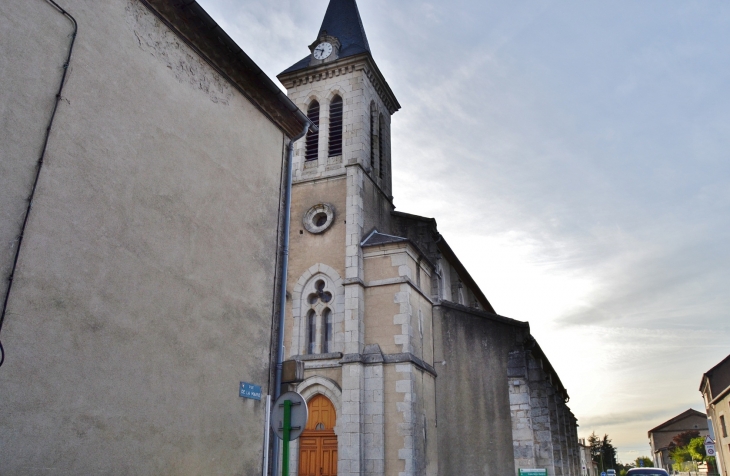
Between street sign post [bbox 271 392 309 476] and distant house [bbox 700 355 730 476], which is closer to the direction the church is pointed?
the street sign post

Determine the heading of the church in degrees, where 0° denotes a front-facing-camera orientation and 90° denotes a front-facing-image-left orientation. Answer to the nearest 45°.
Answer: approximately 45°

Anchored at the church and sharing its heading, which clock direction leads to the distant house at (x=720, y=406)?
The distant house is roughly at 6 o'clock from the church.

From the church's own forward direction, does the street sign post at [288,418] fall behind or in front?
in front

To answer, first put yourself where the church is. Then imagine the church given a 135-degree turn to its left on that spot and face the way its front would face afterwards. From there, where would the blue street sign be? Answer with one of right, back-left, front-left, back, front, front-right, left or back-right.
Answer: right
